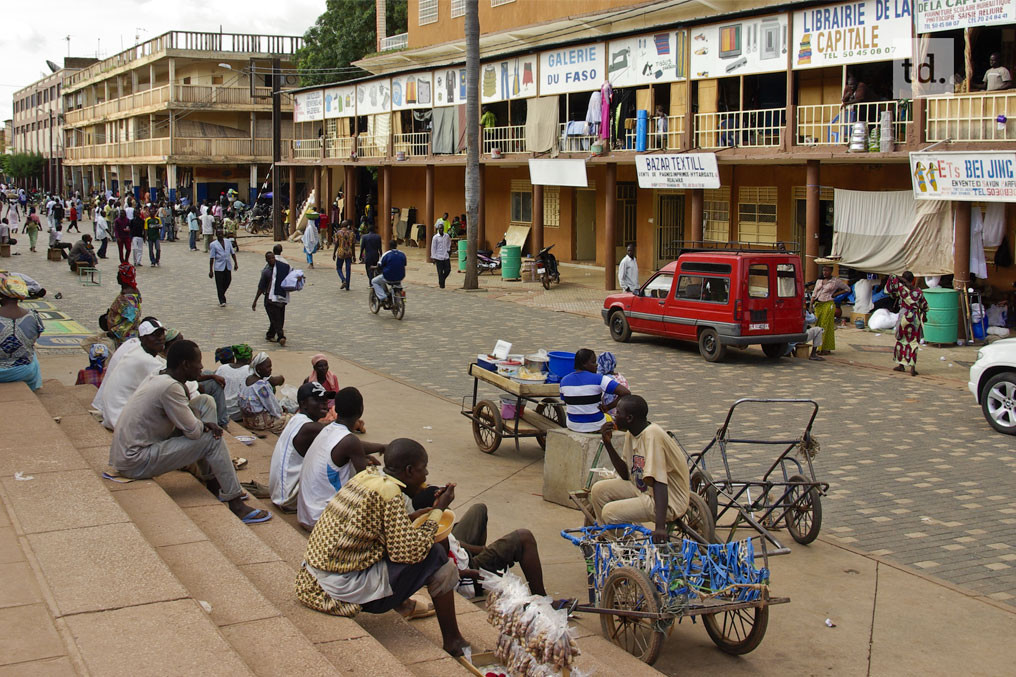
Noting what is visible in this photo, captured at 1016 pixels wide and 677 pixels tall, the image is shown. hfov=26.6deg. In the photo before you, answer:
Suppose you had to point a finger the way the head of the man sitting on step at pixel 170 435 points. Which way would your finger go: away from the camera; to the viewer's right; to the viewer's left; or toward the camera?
to the viewer's right

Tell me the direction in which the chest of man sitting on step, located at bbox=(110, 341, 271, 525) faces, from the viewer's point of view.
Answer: to the viewer's right

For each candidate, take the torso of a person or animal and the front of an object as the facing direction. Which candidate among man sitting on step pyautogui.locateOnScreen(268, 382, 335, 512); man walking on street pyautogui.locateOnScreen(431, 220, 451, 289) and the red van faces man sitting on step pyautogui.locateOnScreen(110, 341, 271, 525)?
the man walking on street

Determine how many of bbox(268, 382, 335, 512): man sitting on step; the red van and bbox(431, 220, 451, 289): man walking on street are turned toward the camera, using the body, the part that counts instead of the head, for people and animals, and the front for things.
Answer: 1

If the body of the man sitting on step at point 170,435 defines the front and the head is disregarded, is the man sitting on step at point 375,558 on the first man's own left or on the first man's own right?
on the first man's own right

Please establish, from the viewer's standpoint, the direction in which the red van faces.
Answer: facing away from the viewer and to the left of the viewer

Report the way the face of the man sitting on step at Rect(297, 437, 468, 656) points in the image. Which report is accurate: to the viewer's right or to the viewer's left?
to the viewer's right

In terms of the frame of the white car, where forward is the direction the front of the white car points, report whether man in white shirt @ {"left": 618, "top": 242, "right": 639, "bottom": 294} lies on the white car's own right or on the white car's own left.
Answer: on the white car's own right

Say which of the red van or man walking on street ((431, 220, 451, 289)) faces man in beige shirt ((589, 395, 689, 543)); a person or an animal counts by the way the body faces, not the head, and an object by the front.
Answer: the man walking on street

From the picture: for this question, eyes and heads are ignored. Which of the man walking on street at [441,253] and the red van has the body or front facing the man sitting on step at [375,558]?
the man walking on street

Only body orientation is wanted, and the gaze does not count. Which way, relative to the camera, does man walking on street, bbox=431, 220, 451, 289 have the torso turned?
toward the camera

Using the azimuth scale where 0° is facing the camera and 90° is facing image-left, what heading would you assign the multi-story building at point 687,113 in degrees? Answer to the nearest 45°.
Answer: approximately 45°

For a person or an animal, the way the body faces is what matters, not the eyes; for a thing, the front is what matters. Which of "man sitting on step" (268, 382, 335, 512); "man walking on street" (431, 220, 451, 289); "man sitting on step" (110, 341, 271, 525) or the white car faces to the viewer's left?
the white car

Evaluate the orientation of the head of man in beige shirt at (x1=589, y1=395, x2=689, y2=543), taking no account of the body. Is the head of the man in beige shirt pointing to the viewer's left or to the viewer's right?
to the viewer's left

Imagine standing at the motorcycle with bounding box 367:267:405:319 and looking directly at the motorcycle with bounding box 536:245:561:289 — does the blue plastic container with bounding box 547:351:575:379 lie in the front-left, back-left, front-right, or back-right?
back-right
